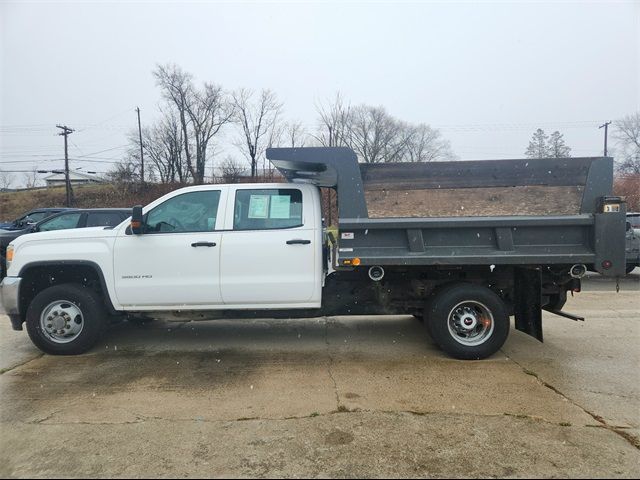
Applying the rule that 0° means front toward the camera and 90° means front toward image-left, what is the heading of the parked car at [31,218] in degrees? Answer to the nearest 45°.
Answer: approximately 90°

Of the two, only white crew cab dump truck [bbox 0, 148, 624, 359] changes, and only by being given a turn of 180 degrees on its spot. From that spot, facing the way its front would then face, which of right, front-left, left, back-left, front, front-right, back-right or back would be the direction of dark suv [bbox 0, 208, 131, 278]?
back-left

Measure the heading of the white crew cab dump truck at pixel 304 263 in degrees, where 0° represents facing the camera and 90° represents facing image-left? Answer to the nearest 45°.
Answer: approximately 90°

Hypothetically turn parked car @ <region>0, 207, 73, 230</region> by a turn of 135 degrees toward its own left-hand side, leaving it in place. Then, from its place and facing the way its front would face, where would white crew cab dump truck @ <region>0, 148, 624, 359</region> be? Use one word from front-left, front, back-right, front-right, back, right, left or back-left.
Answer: front-right

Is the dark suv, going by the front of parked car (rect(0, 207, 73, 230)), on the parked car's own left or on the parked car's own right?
on the parked car's own left
